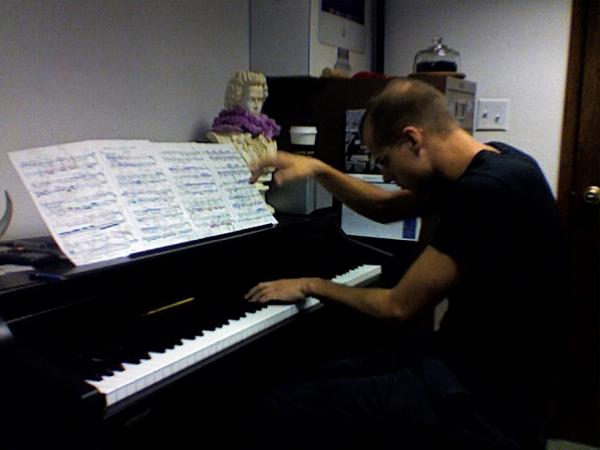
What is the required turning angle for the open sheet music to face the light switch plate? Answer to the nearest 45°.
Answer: approximately 90° to its left

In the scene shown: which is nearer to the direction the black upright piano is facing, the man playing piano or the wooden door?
the man playing piano

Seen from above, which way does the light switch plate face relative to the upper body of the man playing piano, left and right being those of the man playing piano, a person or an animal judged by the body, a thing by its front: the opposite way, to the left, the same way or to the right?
to the left

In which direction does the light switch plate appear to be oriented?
toward the camera

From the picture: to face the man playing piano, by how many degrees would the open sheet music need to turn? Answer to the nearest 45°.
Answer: approximately 45° to its left

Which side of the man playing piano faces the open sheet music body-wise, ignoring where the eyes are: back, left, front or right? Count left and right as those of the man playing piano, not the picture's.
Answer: front

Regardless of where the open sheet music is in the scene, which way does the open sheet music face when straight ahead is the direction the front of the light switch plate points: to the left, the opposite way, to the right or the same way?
to the left

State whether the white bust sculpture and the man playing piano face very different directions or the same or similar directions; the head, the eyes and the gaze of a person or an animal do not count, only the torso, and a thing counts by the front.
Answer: very different directions

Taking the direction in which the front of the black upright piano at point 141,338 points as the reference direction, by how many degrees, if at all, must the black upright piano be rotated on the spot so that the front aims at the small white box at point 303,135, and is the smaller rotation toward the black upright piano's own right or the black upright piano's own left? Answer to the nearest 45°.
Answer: approximately 90° to the black upright piano's own left

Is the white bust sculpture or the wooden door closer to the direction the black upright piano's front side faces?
the wooden door

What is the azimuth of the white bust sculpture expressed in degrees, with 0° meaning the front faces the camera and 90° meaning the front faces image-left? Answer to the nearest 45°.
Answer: approximately 315°

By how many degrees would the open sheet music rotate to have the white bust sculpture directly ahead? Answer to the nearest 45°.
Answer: approximately 90° to its left

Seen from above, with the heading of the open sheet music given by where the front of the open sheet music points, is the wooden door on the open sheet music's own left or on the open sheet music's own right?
on the open sheet music's own left

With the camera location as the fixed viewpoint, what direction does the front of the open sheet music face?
facing the viewer and to the right of the viewer

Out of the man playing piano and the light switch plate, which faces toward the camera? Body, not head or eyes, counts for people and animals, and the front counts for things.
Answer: the light switch plate

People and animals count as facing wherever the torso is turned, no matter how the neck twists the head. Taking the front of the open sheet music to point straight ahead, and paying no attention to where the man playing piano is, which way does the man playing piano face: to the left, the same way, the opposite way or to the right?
the opposite way

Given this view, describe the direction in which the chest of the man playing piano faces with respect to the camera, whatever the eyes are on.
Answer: to the viewer's left
